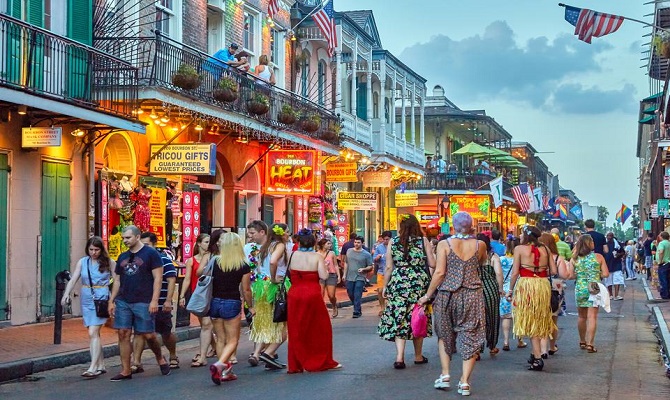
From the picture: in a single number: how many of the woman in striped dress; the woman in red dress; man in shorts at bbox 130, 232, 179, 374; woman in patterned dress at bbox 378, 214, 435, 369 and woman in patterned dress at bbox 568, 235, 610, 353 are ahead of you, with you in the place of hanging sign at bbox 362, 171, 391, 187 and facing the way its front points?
5

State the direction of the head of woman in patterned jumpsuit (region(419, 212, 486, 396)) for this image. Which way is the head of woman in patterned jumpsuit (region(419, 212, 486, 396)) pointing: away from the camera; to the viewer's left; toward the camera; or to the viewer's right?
away from the camera

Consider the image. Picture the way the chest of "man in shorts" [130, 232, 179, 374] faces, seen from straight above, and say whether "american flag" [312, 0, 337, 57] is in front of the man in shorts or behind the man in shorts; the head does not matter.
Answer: behind

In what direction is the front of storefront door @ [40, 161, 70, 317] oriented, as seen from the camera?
facing the viewer and to the right of the viewer

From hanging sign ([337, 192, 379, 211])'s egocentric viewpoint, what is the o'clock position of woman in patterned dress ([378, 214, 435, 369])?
The woman in patterned dress is roughly at 12 o'clock from the hanging sign.

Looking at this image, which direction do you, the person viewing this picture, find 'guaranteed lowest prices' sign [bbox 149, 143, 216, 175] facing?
facing the viewer

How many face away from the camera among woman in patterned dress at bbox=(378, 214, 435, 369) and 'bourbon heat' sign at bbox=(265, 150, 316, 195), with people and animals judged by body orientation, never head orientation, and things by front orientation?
1

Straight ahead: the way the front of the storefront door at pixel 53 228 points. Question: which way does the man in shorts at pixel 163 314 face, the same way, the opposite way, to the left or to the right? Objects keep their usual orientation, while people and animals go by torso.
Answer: to the right

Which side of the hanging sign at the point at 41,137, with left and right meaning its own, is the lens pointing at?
front

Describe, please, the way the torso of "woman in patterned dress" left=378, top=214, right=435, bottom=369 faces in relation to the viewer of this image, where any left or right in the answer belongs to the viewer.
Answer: facing away from the viewer

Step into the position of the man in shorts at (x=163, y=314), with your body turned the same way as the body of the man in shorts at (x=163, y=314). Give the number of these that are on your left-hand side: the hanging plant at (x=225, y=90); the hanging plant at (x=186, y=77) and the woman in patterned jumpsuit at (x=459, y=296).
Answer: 1

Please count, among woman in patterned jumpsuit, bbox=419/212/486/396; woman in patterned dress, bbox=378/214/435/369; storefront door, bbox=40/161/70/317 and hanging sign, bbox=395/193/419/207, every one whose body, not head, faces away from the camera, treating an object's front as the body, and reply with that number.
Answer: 2

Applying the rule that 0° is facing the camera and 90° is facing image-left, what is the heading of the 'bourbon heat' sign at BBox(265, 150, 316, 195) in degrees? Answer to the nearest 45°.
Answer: approximately 0°
